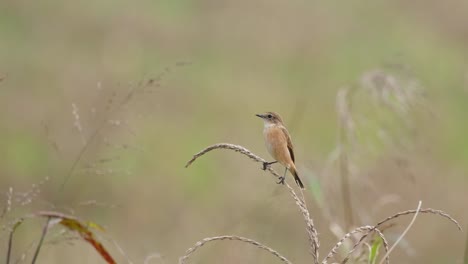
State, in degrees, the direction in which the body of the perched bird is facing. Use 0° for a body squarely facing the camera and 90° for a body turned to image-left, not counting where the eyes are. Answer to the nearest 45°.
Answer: approximately 45°
